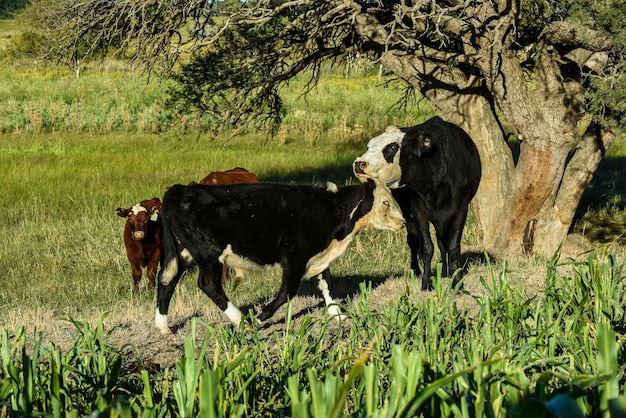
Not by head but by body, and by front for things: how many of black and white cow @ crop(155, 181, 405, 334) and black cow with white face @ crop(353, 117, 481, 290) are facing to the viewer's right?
1

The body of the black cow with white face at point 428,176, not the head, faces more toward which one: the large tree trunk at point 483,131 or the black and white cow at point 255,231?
the black and white cow

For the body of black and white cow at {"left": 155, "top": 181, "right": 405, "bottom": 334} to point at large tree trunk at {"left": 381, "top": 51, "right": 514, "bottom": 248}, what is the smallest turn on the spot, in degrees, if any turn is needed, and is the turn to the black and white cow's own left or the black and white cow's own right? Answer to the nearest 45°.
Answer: approximately 45° to the black and white cow's own left

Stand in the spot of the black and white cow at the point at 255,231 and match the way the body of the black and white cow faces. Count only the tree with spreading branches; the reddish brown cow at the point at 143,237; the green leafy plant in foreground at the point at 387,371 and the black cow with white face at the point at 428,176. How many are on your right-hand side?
1

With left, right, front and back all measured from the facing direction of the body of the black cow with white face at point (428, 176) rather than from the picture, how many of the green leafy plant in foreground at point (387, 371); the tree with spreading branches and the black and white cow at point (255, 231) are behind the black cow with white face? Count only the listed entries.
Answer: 1

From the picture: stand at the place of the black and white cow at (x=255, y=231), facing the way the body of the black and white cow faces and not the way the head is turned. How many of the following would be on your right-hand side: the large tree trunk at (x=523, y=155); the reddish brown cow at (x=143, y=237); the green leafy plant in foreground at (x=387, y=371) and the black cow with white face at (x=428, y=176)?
1

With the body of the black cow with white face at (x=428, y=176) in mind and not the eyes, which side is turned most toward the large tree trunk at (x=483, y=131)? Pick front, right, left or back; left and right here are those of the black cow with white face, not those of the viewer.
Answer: back

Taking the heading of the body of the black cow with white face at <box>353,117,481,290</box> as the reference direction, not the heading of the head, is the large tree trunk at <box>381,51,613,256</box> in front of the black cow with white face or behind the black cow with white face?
behind

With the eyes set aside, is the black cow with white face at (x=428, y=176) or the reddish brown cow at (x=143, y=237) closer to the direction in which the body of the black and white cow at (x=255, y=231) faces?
the black cow with white face

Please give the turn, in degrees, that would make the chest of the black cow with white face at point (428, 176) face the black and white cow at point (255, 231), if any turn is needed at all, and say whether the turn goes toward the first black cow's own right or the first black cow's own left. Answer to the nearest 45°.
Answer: approximately 45° to the first black cow's own right

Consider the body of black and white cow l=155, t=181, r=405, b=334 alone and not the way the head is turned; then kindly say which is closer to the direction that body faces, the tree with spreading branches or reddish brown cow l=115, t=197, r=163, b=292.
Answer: the tree with spreading branches

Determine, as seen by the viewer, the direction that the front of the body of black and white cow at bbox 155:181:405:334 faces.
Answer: to the viewer's right

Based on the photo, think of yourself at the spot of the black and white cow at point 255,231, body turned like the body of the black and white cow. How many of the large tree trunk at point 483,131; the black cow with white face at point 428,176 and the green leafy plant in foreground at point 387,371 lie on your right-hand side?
1
